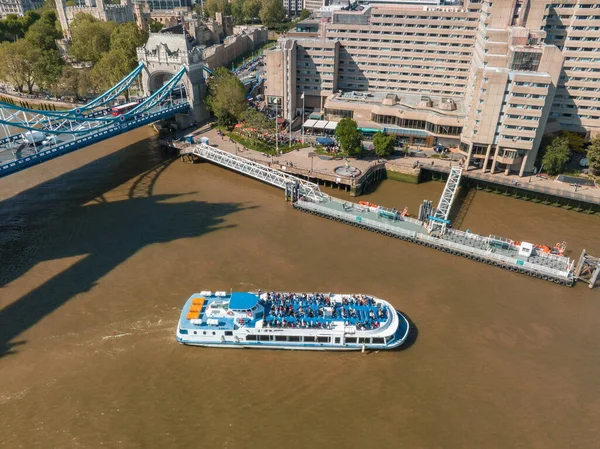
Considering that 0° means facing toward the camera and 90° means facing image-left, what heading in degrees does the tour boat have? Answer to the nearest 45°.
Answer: approximately 270°
